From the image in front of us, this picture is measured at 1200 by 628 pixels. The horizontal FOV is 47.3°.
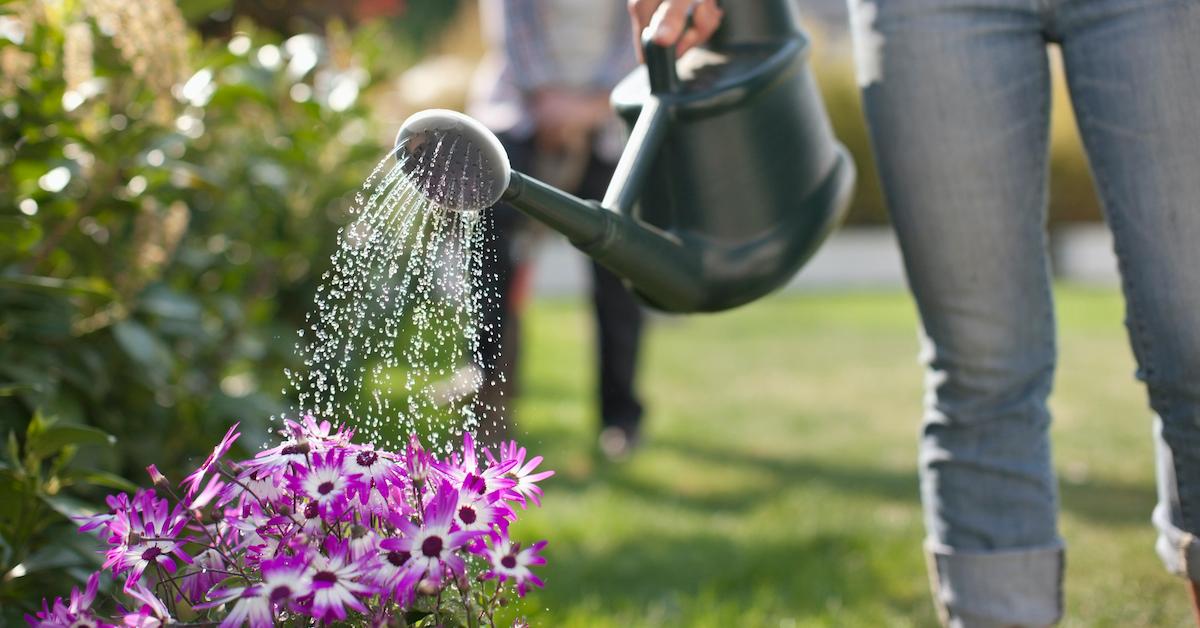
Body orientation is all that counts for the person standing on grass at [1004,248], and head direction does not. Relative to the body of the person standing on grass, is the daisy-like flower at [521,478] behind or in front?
in front

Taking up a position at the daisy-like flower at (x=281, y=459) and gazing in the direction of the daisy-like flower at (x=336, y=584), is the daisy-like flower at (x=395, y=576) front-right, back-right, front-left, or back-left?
front-left

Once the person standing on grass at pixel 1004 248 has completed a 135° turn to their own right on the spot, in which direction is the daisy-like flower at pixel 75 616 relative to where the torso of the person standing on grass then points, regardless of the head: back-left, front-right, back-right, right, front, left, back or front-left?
left

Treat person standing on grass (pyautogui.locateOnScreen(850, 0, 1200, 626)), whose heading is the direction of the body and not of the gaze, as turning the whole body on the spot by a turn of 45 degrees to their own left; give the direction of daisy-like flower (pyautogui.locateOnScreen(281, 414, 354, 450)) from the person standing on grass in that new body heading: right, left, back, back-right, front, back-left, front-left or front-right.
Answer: right

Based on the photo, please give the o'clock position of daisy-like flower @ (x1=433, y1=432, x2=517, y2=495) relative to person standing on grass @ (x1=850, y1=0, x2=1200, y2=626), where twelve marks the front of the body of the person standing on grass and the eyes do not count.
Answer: The daisy-like flower is roughly at 1 o'clock from the person standing on grass.

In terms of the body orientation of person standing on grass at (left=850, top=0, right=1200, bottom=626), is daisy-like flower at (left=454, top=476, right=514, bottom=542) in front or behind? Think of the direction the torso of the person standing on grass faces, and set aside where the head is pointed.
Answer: in front

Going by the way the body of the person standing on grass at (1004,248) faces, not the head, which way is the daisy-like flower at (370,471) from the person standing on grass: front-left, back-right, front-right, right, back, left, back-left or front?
front-right

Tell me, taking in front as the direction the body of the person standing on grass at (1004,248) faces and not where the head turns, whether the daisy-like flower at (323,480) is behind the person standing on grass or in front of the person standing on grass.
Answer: in front

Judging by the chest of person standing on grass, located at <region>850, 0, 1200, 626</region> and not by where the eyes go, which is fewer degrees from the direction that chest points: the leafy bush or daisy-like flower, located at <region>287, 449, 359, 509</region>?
the daisy-like flower

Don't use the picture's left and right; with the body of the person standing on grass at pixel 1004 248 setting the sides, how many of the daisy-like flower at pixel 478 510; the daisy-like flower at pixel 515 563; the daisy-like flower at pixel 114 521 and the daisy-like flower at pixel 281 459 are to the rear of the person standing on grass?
0

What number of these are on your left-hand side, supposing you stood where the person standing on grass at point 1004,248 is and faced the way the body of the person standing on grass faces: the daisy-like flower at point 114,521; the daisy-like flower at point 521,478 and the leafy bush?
0

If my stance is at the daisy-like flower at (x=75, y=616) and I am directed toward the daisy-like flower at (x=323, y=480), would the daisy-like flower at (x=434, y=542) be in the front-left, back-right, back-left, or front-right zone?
front-right
